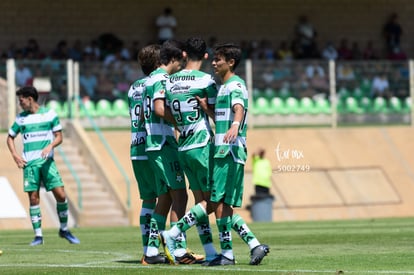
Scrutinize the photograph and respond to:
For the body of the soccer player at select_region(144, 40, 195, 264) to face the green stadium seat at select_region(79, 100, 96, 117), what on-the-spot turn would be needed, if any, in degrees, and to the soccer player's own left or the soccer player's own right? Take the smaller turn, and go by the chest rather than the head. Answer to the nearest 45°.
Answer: approximately 90° to the soccer player's own left

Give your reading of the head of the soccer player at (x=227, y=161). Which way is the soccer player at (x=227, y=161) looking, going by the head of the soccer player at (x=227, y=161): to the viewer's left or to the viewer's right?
to the viewer's left

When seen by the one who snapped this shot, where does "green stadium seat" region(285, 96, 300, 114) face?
facing the viewer

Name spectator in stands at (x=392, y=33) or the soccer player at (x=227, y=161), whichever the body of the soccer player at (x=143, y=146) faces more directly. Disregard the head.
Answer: the spectator in stands

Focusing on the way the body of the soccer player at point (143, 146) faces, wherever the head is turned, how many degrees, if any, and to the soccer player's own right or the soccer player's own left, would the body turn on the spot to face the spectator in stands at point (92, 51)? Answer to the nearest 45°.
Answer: approximately 45° to the soccer player's own left

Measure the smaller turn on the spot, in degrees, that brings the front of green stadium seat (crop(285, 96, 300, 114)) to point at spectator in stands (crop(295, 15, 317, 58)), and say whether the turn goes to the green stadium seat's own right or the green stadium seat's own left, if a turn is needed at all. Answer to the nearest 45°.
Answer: approximately 180°

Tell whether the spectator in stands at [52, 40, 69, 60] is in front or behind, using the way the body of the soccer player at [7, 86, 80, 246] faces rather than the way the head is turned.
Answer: behind

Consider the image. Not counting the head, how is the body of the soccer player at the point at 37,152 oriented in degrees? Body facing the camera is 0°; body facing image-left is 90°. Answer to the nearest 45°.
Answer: approximately 0°

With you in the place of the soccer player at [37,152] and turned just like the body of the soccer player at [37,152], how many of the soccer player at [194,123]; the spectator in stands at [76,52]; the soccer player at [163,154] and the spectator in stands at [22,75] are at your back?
2

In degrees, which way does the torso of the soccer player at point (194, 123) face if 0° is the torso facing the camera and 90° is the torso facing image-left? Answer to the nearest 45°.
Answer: approximately 225°

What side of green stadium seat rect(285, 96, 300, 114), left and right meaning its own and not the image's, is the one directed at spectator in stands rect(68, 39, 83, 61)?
right

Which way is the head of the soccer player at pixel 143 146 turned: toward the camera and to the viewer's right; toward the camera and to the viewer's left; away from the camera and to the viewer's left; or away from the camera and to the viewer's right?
away from the camera and to the viewer's right

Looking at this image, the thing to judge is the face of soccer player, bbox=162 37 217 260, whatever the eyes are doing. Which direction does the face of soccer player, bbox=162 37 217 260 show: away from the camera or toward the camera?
away from the camera

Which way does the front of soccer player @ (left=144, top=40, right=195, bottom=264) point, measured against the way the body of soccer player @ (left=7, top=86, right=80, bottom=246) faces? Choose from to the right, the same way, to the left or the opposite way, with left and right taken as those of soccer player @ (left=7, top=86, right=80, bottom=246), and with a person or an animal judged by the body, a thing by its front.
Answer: to the left
